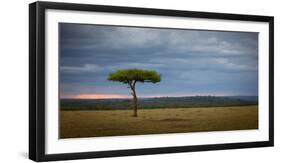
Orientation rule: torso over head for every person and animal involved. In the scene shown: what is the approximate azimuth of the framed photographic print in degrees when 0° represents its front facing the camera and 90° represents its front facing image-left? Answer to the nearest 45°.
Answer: approximately 315°
